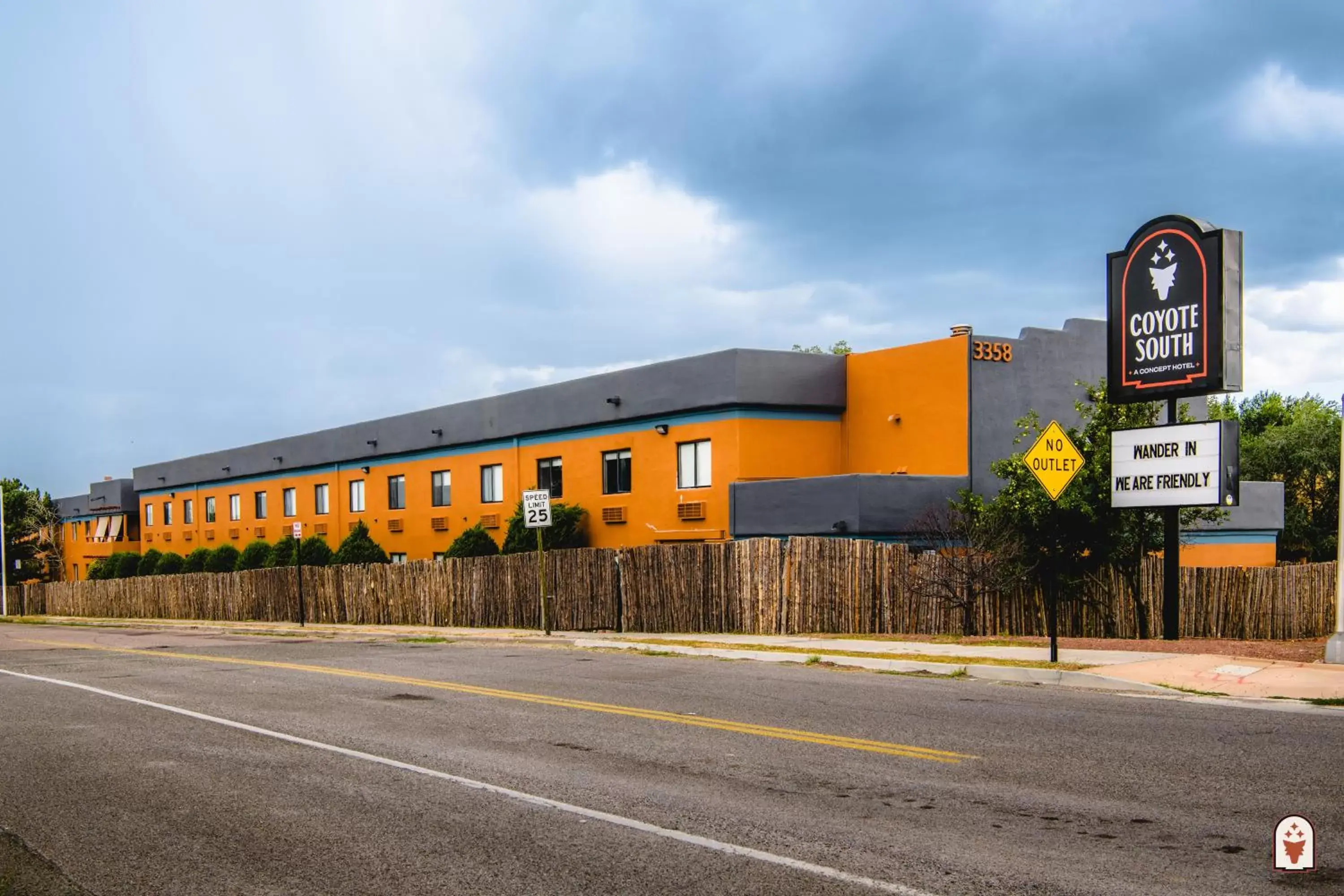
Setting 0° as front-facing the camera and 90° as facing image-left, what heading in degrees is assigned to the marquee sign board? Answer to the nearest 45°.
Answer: approximately 45°

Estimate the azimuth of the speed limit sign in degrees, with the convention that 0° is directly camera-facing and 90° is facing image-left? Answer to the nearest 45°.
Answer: approximately 0°

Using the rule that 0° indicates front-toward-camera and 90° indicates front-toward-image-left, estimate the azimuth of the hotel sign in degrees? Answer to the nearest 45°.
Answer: approximately 45°

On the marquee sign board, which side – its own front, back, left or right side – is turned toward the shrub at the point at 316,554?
right

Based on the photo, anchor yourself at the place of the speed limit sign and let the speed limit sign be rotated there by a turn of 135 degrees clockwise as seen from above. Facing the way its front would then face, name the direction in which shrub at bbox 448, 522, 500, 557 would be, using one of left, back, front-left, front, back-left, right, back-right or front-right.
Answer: front-right

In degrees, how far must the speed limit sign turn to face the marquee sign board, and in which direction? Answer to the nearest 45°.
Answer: approximately 45° to its left
